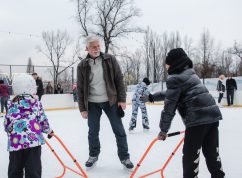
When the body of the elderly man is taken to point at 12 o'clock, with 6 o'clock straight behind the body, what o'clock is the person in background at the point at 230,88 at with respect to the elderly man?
The person in background is roughly at 7 o'clock from the elderly man.

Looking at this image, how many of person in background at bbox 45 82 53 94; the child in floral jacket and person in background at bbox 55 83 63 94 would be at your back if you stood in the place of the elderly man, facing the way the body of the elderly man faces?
2

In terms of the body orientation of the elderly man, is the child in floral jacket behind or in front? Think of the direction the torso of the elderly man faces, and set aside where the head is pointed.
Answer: in front

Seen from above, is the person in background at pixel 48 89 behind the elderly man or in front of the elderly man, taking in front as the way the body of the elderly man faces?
behind

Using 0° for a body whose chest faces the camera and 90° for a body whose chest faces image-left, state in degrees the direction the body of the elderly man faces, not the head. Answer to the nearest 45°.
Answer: approximately 0°

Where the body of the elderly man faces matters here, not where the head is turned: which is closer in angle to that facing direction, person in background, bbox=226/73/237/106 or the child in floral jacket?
the child in floral jacket

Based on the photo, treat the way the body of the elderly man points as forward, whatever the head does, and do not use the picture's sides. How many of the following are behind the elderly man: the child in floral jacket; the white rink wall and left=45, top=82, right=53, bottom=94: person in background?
2

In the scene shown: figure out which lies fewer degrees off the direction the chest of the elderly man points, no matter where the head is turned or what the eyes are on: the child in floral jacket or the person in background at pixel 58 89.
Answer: the child in floral jacket

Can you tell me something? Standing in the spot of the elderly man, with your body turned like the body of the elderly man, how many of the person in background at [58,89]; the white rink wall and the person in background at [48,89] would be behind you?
3

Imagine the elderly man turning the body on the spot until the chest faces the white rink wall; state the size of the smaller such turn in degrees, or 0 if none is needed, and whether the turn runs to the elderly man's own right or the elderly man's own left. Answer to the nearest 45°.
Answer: approximately 180°

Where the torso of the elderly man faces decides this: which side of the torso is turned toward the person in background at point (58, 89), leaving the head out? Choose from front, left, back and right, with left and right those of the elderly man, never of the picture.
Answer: back
